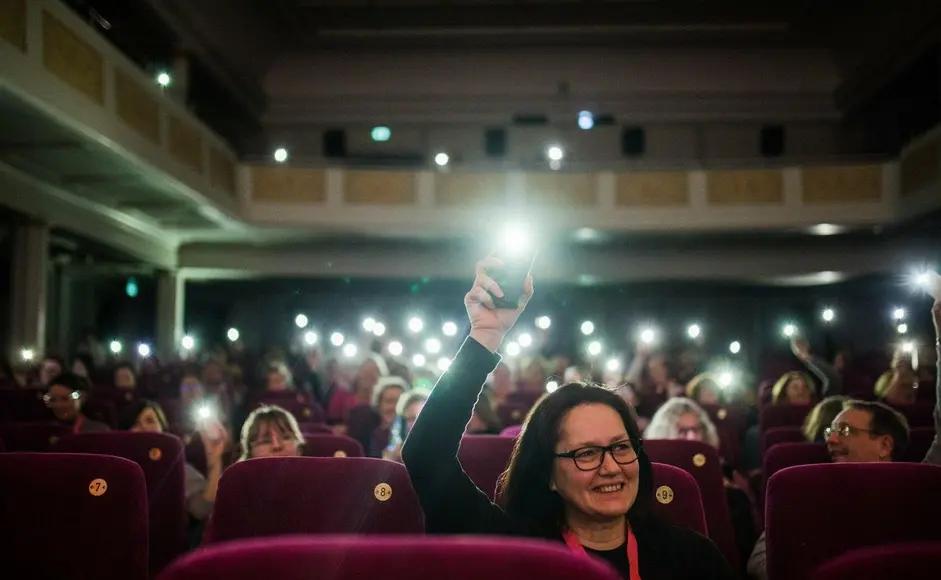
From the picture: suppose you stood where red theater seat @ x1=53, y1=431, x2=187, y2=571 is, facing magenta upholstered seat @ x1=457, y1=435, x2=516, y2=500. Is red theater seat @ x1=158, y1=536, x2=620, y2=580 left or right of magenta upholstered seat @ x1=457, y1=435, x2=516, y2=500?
right

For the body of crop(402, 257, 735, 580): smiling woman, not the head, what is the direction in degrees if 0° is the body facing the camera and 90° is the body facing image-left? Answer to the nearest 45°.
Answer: approximately 315°

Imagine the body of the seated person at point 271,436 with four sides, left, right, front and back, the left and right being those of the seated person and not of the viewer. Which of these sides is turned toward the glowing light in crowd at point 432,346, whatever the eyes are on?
back

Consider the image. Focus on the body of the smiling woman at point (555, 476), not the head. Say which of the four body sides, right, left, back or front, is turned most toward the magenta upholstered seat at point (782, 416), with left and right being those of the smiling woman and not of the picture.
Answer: back

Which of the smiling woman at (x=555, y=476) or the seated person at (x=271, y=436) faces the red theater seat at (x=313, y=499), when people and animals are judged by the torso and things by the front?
the seated person

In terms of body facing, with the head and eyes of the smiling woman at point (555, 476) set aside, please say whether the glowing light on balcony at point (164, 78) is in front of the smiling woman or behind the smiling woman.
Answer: behind

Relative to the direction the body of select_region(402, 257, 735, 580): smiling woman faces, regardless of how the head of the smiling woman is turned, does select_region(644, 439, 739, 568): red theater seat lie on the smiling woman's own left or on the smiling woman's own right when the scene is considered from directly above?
on the smiling woman's own left

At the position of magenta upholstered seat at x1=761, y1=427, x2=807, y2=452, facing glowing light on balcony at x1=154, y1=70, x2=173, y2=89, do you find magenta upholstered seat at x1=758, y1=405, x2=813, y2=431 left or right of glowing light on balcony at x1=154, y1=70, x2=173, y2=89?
right
